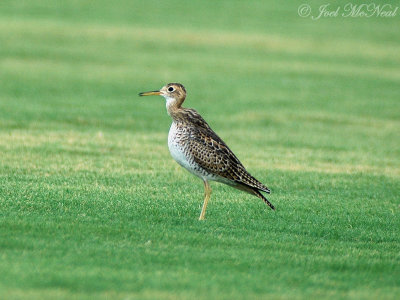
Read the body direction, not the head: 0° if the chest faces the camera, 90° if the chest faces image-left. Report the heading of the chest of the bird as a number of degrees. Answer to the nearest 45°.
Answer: approximately 90°
